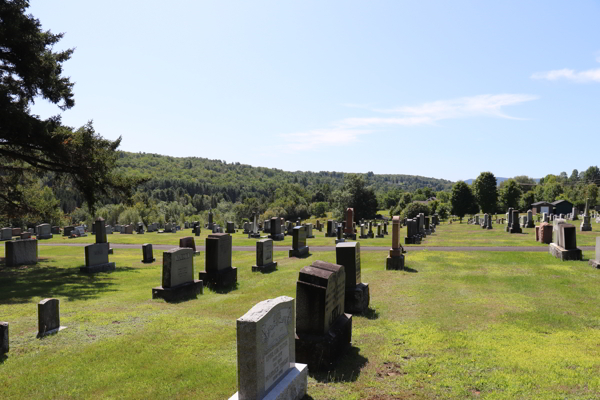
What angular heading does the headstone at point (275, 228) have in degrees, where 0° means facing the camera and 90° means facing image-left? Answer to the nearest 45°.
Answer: approximately 315°

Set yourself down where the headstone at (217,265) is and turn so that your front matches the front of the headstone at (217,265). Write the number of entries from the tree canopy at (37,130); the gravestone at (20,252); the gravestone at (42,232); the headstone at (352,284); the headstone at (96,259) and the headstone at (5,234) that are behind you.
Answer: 5

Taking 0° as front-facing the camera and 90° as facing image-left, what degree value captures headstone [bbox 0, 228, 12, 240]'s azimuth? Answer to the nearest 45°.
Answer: approximately 0°

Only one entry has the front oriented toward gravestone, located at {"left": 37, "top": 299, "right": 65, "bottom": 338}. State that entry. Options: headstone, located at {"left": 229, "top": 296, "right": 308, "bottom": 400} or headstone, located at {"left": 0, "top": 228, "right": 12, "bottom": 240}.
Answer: headstone, located at {"left": 0, "top": 228, "right": 12, "bottom": 240}

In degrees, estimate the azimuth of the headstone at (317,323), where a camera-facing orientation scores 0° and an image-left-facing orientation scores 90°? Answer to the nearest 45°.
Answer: approximately 315°

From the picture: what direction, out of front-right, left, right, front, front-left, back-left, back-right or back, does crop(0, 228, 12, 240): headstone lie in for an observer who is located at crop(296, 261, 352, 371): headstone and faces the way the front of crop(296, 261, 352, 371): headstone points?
back

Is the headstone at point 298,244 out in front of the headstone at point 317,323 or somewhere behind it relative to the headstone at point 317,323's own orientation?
behind

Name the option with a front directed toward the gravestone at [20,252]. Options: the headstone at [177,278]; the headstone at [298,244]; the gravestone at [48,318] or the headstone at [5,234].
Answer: the headstone at [5,234]

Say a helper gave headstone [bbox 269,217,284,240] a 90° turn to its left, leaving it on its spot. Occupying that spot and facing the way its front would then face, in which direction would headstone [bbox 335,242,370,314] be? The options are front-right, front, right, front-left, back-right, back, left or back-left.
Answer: back-right

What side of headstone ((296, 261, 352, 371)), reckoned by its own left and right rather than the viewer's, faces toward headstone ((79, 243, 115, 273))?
back
